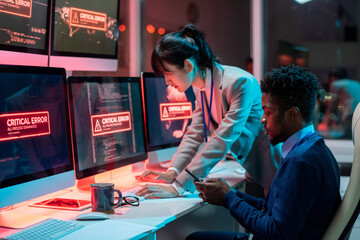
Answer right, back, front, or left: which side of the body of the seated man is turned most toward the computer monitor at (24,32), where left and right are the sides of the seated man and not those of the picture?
front

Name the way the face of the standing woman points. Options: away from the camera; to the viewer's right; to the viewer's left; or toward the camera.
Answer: to the viewer's left

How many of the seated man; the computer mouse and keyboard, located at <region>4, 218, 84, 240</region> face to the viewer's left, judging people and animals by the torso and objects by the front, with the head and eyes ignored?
2

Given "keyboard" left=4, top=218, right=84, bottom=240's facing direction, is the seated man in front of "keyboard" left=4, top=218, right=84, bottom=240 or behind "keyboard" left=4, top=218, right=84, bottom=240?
in front

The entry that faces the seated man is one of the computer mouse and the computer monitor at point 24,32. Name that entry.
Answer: the computer monitor

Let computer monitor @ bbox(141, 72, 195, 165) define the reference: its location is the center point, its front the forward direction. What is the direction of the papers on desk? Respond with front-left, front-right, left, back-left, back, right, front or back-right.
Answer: front-right

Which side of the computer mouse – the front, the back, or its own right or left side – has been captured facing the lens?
left

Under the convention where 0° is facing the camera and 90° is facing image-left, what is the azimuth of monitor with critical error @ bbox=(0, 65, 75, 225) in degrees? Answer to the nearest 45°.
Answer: approximately 315°

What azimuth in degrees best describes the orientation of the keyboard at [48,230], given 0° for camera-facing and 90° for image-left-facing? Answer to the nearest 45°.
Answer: approximately 315°

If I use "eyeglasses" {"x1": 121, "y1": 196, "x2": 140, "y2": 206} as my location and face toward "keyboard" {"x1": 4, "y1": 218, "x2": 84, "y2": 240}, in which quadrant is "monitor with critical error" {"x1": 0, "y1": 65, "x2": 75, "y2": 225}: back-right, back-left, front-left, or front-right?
front-right

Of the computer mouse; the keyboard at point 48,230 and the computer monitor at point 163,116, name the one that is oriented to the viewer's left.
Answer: the computer mouse

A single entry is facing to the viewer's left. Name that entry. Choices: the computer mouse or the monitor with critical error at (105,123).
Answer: the computer mouse

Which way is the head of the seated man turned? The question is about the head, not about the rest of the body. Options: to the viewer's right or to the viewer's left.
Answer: to the viewer's left

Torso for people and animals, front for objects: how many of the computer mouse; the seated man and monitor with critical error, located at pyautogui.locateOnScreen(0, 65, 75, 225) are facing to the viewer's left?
2

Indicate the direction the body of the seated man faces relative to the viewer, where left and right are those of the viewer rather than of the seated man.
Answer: facing to the left of the viewer

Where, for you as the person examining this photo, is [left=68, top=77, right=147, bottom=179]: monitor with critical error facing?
facing the viewer and to the right of the viewer

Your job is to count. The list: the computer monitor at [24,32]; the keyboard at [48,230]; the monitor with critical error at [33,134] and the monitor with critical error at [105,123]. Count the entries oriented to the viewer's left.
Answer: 0
